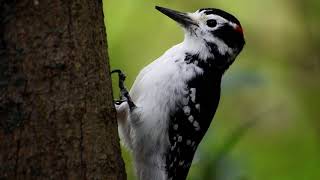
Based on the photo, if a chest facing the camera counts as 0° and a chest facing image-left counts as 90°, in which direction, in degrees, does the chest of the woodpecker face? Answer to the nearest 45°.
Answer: approximately 90°
